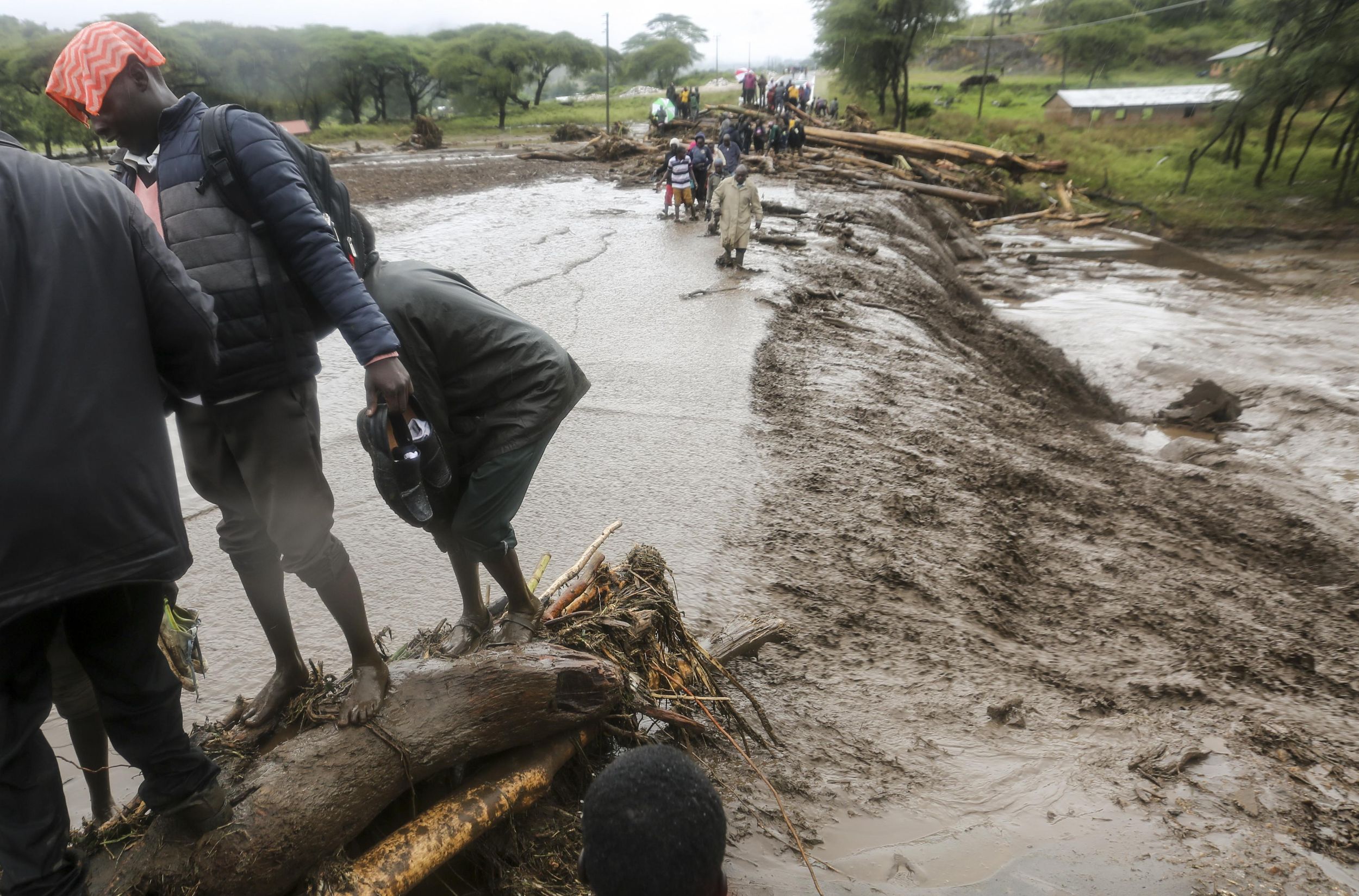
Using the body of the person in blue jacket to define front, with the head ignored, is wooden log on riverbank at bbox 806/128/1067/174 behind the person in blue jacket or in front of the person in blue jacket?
behind

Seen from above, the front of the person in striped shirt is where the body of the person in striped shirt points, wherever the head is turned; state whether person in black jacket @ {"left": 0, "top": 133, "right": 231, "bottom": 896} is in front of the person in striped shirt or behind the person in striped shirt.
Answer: in front

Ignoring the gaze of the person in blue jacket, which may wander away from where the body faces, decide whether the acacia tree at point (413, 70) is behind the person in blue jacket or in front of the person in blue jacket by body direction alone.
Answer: behind

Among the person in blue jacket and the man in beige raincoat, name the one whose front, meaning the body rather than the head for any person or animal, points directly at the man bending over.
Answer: the man in beige raincoat

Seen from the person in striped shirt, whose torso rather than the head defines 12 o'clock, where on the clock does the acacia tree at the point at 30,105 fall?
The acacia tree is roughly at 4 o'clock from the person in striped shirt.

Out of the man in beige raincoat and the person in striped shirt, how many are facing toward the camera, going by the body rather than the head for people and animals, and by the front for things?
2

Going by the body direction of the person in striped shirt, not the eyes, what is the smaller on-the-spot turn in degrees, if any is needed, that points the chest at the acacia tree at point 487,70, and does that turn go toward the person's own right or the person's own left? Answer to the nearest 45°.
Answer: approximately 180°

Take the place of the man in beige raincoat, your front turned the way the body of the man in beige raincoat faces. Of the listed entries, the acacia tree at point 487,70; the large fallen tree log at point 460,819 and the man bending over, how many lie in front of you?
2

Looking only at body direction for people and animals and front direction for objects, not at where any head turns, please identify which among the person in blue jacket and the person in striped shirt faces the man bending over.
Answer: the person in striped shirt

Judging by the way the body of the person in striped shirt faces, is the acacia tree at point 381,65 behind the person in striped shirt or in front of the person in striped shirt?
behind

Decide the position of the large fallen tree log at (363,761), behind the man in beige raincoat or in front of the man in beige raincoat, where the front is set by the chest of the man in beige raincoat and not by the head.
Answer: in front
